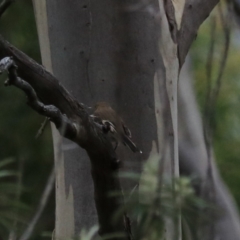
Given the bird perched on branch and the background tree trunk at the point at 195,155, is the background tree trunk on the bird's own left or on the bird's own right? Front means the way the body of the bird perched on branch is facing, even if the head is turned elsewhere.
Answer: on the bird's own right

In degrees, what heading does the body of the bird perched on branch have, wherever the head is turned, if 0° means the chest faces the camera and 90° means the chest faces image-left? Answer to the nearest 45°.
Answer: approximately 90°
